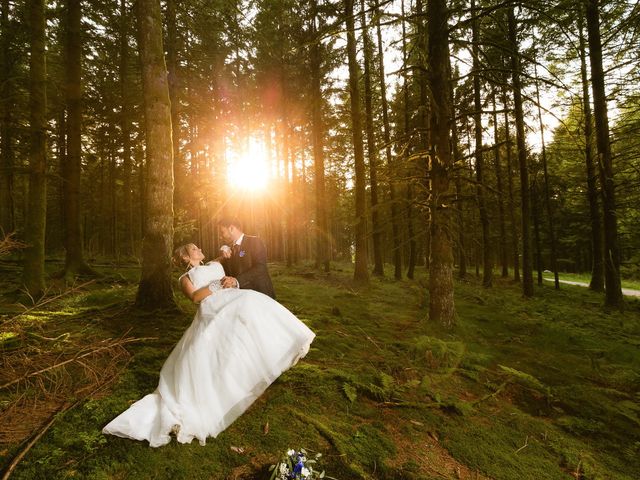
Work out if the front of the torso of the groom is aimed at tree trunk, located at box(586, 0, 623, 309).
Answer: no

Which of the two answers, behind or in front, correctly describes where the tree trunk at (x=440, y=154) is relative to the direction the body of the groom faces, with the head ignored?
behind

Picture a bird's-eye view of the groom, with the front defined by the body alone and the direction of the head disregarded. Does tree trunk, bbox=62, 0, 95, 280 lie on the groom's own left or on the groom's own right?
on the groom's own right

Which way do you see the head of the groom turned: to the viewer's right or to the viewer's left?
to the viewer's left

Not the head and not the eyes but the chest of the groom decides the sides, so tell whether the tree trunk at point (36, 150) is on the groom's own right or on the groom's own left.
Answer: on the groom's own right

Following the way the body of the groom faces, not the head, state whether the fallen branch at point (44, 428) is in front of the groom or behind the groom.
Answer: in front

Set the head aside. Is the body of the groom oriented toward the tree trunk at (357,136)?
no

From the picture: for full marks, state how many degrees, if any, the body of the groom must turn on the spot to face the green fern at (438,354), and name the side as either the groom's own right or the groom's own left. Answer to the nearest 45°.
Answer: approximately 135° to the groom's own left

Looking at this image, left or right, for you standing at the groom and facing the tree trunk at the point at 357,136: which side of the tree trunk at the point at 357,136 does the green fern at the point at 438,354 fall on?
right

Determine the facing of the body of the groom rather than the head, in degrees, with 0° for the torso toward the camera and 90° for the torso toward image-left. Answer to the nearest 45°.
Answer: approximately 45°

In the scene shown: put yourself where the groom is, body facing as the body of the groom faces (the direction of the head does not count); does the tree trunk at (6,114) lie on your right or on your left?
on your right

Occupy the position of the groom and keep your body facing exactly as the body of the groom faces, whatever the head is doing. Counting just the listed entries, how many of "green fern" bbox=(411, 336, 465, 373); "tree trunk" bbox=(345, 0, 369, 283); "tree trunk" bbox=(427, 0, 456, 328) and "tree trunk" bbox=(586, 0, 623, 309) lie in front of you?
0

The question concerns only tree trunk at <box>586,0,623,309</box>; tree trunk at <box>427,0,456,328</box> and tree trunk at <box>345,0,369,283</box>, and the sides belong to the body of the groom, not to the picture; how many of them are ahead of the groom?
0
